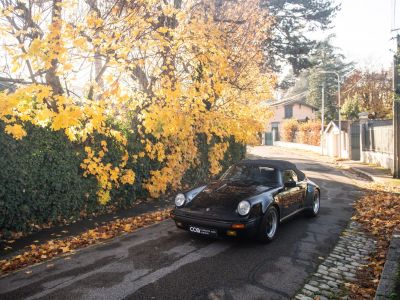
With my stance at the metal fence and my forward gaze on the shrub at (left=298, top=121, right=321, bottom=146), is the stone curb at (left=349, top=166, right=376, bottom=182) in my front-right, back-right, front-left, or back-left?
back-left

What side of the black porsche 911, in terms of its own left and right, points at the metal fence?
back

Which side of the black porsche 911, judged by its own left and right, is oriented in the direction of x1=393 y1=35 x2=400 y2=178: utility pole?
back

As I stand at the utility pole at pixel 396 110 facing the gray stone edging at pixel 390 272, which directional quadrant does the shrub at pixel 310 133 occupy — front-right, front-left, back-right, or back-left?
back-right

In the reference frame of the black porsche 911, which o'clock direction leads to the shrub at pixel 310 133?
The shrub is roughly at 5 o'clock from the black porsche 911.

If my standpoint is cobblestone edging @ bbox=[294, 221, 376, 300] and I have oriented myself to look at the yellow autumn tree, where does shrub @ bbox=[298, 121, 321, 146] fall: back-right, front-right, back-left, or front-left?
front-right

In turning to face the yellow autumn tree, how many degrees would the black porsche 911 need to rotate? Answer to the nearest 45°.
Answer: approximately 90° to its right

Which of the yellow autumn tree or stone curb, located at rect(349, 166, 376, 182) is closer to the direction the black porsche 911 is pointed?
the yellow autumn tree

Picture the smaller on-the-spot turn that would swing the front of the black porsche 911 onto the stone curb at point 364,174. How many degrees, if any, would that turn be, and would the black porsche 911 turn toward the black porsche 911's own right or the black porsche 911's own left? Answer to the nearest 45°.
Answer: approximately 180°

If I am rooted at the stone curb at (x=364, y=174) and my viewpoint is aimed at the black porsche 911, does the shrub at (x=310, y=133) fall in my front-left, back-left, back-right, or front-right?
back-right

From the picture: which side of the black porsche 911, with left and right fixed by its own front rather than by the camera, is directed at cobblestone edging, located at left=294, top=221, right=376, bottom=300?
left

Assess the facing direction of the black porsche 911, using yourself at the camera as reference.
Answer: facing the viewer and to the left of the viewer
